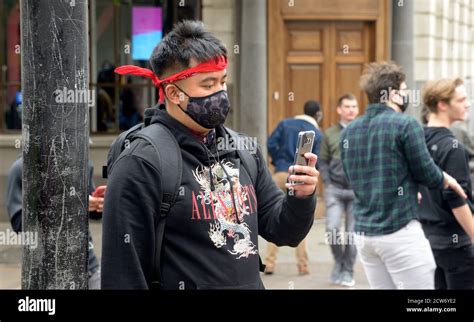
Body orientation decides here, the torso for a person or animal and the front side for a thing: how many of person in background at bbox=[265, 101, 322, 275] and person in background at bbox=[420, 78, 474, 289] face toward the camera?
0

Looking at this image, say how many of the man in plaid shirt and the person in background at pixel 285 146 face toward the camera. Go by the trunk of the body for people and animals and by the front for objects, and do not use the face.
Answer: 0

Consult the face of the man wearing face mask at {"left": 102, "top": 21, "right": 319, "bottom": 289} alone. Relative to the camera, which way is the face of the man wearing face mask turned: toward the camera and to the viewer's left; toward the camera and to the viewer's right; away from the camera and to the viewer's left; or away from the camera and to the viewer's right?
toward the camera and to the viewer's right

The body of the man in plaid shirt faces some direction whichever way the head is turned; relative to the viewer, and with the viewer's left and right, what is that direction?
facing away from the viewer and to the right of the viewer

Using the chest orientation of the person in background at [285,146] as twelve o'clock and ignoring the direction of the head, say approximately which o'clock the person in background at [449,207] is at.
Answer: the person in background at [449,207] is roughly at 4 o'clock from the person in background at [285,146].

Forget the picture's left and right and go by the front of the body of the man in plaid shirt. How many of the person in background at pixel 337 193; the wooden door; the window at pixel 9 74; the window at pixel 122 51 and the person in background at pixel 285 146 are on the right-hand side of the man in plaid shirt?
0

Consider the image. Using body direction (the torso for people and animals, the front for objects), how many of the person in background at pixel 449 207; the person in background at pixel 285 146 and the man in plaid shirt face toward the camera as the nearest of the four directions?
0

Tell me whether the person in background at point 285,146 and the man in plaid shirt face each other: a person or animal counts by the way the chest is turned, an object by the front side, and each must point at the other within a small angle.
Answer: no

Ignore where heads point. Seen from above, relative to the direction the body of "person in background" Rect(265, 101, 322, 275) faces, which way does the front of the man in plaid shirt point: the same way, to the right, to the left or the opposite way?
the same way

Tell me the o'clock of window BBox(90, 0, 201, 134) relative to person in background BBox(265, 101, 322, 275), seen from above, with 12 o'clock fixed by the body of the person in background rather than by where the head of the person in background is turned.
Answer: The window is roughly at 9 o'clock from the person in background.

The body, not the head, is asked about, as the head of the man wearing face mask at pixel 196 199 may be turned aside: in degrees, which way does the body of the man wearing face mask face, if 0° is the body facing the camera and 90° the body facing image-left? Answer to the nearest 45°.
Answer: approximately 315°

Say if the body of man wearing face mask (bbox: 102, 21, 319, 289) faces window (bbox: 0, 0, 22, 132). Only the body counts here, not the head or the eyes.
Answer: no

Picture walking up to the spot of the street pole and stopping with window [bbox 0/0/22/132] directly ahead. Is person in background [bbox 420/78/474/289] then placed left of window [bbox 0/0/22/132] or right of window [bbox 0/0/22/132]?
right

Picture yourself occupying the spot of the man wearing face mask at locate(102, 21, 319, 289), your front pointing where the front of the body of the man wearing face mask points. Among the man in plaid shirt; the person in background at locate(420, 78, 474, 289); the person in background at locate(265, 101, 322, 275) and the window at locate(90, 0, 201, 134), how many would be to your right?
0
